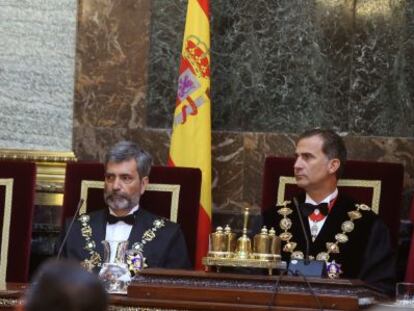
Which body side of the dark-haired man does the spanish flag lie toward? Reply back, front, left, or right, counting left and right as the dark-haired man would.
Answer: right

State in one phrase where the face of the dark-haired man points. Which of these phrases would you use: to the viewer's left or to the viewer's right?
to the viewer's left

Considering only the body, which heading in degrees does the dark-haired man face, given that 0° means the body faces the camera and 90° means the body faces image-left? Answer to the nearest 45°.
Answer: approximately 45°

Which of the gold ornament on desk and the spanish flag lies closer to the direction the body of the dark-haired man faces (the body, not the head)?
the gold ornament on desk

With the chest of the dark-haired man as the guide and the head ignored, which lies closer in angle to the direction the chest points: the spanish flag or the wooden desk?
the wooden desk

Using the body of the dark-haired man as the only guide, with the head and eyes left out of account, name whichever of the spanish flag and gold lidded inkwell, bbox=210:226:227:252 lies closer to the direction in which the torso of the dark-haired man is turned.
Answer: the gold lidded inkwell
